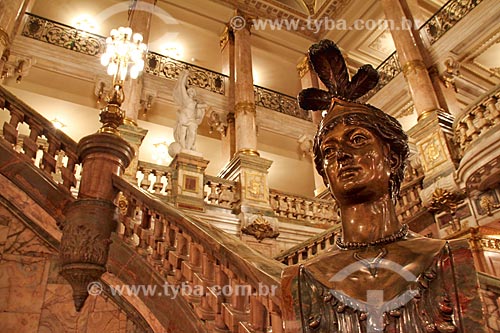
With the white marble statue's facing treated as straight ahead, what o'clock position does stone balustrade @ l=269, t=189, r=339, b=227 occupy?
The stone balustrade is roughly at 8 o'clock from the white marble statue.

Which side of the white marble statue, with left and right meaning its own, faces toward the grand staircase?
front

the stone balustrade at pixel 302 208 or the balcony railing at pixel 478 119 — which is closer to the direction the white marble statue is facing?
the balcony railing

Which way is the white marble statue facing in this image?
toward the camera

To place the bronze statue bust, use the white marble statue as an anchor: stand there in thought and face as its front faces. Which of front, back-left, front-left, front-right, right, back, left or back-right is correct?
front

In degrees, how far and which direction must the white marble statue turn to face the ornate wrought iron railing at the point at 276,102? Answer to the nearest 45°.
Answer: approximately 135° to its left

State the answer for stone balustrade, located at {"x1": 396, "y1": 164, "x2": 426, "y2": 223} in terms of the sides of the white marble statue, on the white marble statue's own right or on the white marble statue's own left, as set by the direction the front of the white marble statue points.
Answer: on the white marble statue's own left

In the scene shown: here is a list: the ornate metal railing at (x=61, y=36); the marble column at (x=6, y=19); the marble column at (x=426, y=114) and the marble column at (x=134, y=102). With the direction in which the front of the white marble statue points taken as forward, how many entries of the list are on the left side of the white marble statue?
1

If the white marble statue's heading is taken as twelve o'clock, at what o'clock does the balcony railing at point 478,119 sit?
The balcony railing is roughly at 10 o'clock from the white marble statue.

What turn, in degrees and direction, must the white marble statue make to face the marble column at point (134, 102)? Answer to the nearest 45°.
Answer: approximately 90° to its right
